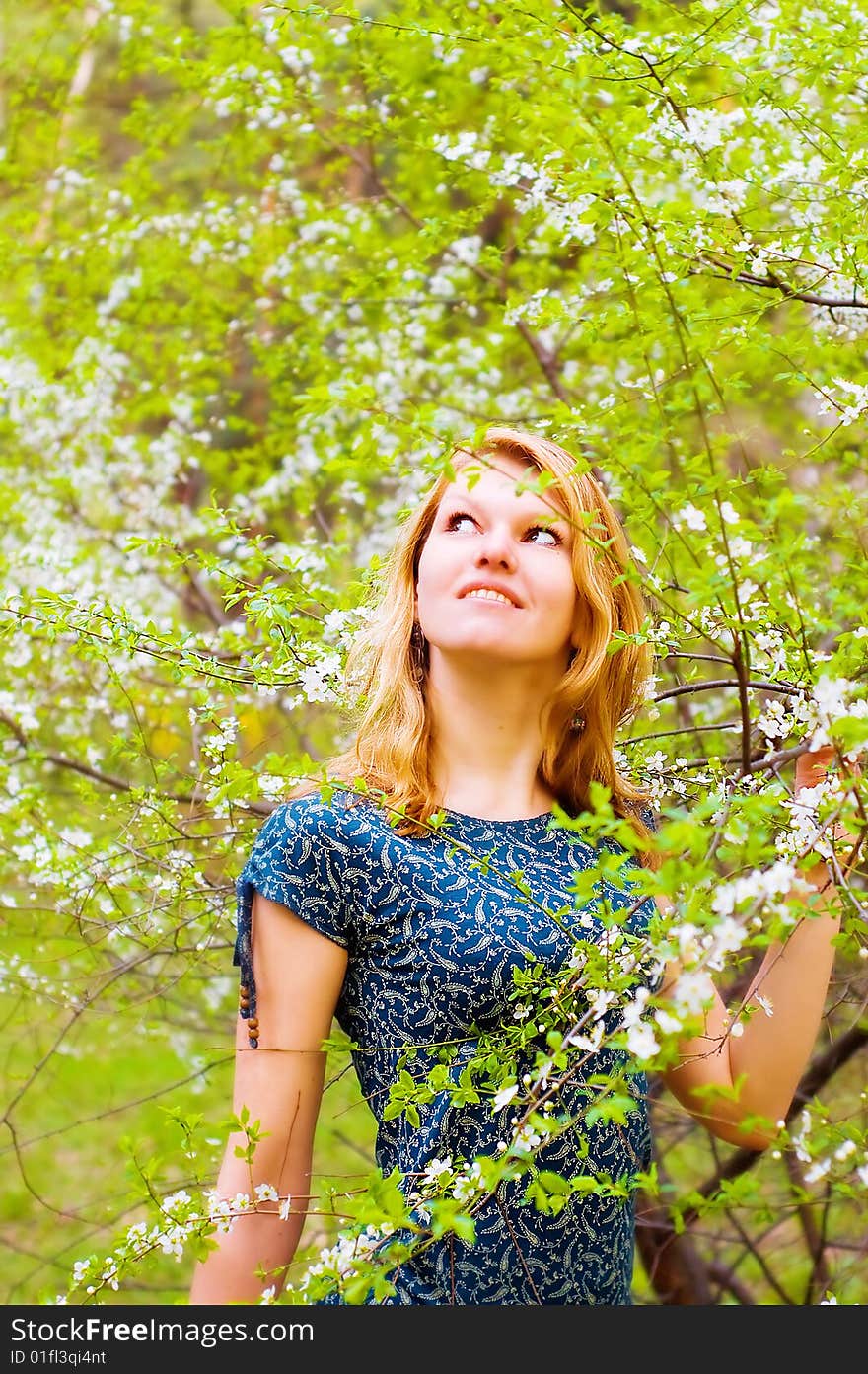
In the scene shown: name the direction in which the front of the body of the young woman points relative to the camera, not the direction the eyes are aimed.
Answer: toward the camera

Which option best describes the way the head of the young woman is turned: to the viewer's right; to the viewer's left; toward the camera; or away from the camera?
toward the camera
